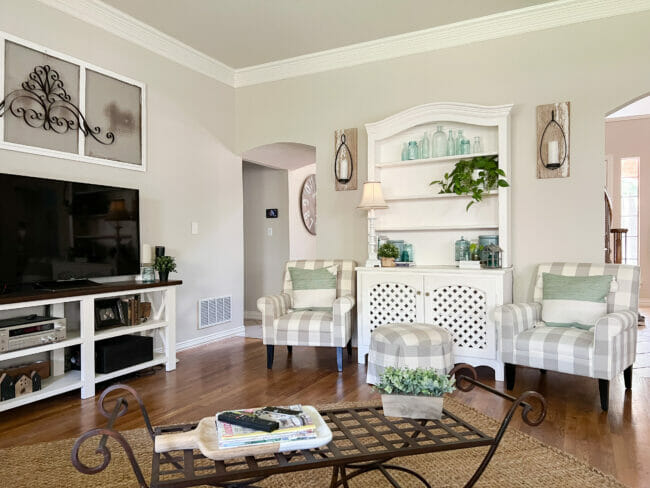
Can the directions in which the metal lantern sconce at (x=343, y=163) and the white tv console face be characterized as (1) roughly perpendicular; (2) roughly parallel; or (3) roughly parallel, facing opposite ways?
roughly perpendicular

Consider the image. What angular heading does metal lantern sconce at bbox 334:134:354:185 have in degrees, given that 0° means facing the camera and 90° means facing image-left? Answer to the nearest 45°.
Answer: approximately 0°

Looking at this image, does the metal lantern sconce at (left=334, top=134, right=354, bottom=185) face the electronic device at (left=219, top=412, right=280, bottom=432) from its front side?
yes

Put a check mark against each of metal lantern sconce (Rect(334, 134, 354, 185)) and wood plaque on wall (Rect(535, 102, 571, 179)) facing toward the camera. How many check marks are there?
2

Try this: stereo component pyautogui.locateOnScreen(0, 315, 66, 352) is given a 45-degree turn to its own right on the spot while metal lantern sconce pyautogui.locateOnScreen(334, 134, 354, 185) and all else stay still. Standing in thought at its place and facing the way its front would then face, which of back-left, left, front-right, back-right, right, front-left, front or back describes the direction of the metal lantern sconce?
left

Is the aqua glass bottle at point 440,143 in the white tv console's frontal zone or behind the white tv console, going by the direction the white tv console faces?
frontal zone

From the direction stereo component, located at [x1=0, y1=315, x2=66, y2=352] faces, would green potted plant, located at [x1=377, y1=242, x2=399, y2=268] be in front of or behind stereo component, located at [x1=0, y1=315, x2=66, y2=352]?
in front

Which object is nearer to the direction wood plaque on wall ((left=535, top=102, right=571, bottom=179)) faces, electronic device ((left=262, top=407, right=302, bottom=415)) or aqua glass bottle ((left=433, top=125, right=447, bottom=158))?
the electronic device

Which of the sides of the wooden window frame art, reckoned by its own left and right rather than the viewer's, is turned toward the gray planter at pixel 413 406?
front

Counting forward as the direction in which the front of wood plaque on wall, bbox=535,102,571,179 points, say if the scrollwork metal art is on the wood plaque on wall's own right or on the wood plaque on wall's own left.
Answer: on the wood plaque on wall's own right

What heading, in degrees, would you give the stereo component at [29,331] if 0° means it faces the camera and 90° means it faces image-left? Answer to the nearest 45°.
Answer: approximately 315°

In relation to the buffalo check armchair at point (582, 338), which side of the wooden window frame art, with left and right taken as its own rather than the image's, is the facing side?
front

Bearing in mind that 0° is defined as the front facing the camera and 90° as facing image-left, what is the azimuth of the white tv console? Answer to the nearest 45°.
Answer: approximately 315°
